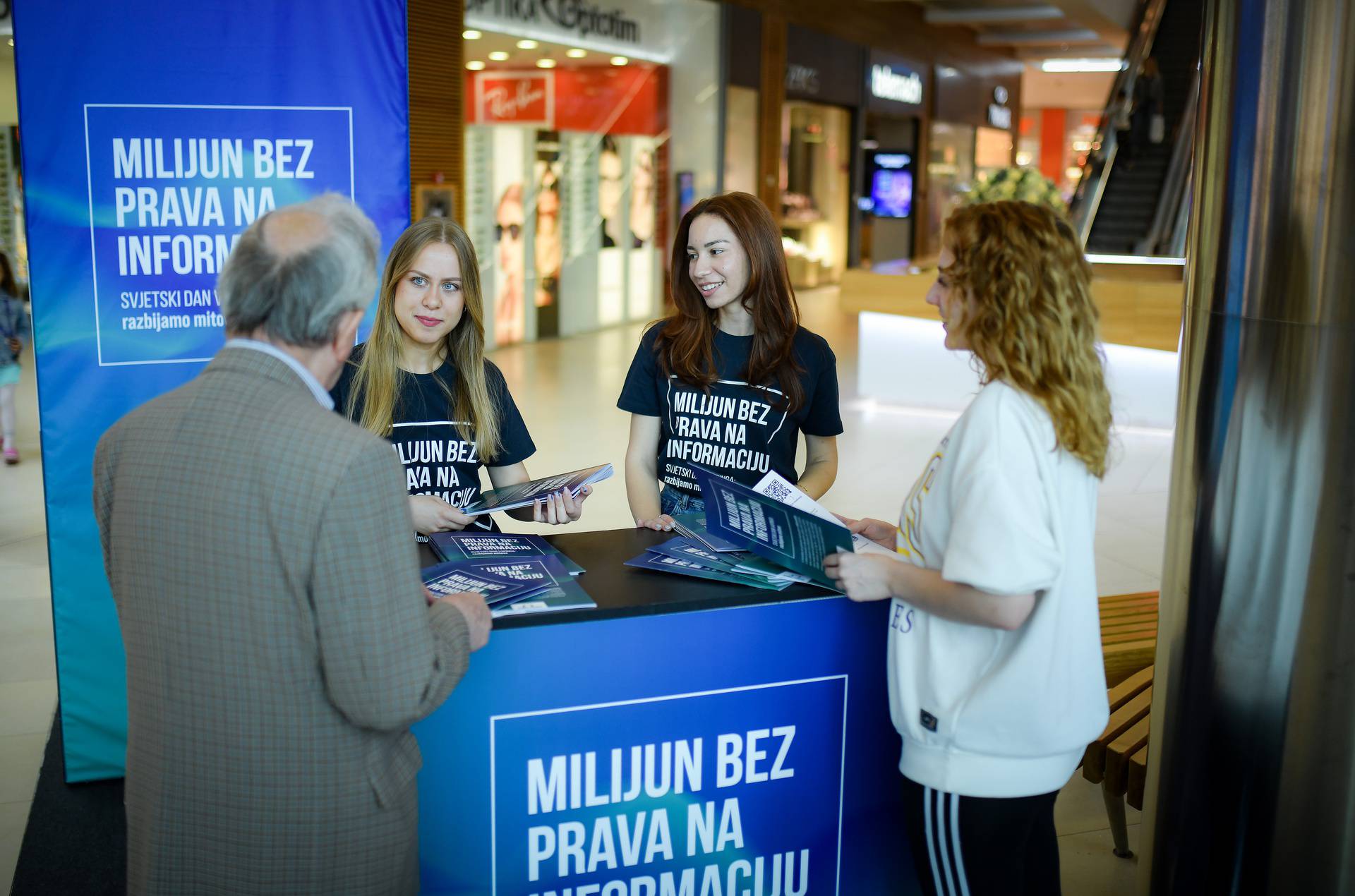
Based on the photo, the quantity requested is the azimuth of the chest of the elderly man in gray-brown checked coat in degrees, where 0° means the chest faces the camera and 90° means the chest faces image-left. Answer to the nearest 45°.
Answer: approximately 225°

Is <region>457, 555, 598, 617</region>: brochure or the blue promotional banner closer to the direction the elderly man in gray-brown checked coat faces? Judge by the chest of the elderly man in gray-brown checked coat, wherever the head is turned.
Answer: the brochure

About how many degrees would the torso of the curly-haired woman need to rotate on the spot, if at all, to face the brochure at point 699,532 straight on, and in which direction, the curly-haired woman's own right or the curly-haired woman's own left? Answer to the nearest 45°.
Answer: approximately 45° to the curly-haired woman's own right

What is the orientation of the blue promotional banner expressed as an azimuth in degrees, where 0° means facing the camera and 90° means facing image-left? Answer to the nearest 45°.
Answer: approximately 0°

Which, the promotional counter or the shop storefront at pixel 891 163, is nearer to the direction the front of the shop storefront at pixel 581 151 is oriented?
the promotional counter

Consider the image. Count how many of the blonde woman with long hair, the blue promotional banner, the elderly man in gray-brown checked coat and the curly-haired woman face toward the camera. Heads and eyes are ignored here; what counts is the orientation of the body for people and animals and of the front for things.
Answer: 2
